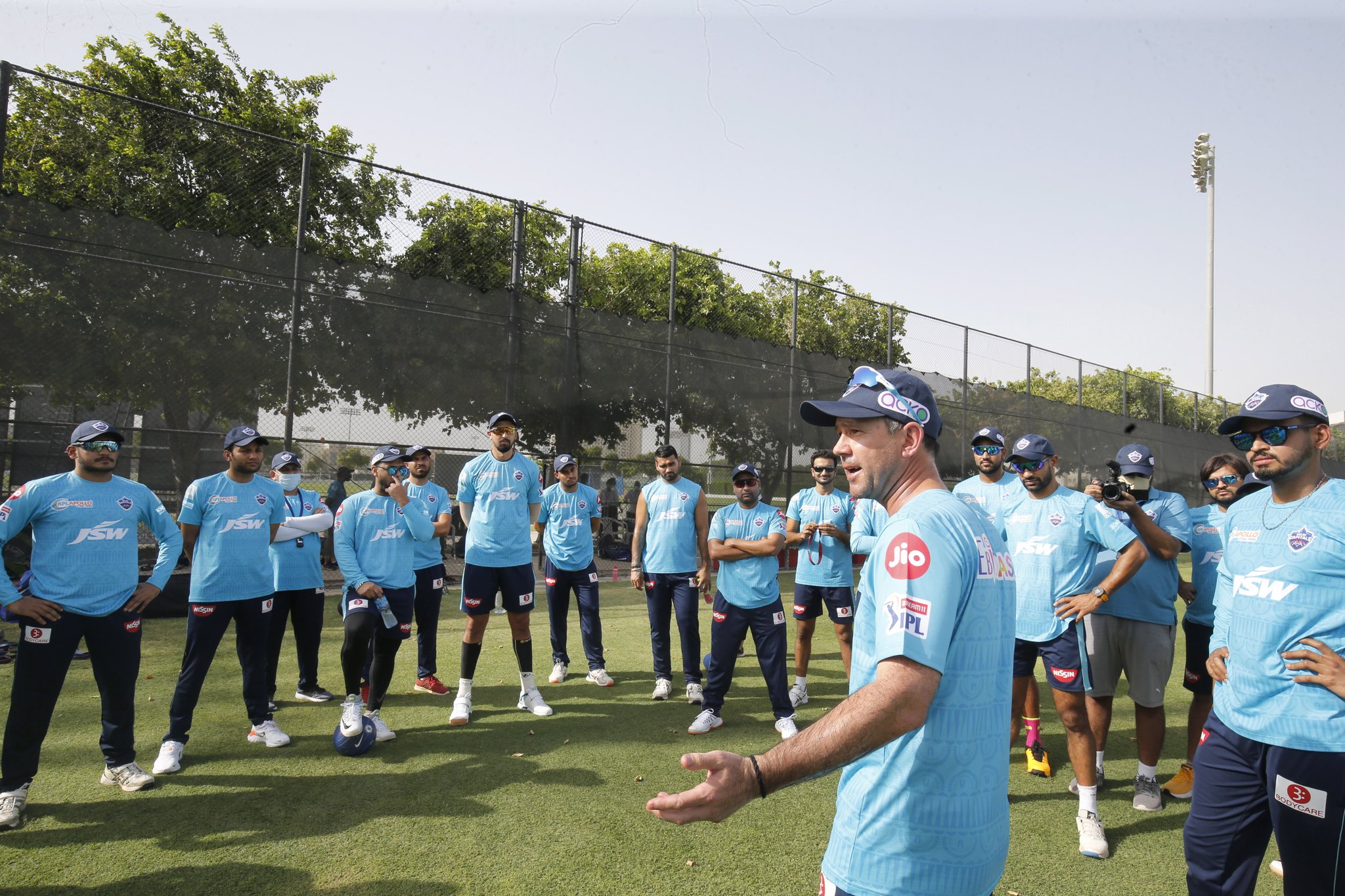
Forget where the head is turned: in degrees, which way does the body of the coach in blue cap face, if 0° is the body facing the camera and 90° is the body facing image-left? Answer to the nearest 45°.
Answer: approximately 90°

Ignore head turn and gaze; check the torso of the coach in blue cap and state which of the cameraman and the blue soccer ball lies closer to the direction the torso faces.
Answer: the blue soccer ball

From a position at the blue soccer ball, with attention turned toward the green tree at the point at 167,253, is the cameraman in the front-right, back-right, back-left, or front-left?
back-right
